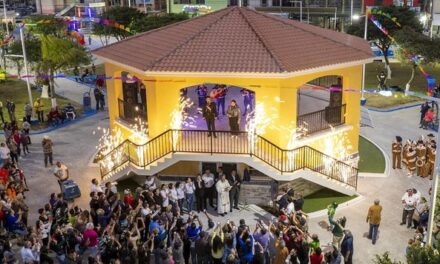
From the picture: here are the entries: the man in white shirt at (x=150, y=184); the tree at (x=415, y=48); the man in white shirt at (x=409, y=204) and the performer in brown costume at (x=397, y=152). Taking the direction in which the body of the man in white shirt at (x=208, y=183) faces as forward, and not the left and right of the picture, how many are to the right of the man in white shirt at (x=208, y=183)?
1

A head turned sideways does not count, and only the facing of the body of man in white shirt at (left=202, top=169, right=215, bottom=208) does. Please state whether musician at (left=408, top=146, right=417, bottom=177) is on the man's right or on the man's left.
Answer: on the man's left

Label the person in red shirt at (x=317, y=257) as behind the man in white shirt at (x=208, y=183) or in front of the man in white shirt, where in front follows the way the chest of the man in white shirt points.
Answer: in front

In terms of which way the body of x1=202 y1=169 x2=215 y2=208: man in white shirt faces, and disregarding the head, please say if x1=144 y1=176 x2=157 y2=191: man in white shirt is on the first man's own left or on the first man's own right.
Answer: on the first man's own right

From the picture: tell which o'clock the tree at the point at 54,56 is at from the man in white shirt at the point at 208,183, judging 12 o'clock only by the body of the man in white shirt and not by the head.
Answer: The tree is roughly at 5 o'clock from the man in white shirt.

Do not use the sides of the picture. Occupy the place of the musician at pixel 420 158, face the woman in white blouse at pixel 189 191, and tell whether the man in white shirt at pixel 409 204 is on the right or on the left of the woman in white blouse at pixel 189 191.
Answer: left

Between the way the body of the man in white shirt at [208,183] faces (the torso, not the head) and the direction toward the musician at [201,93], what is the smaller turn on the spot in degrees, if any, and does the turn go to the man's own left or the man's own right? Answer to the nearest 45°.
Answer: approximately 180°

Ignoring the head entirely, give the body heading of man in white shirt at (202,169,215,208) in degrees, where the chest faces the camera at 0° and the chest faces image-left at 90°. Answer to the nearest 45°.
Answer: approximately 0°

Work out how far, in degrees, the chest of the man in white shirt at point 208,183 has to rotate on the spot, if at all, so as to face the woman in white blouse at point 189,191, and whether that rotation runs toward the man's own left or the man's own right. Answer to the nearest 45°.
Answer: approximately 45° to the man's own right

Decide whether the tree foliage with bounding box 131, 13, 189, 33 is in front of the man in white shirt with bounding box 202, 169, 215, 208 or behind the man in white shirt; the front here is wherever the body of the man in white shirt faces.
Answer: behind
